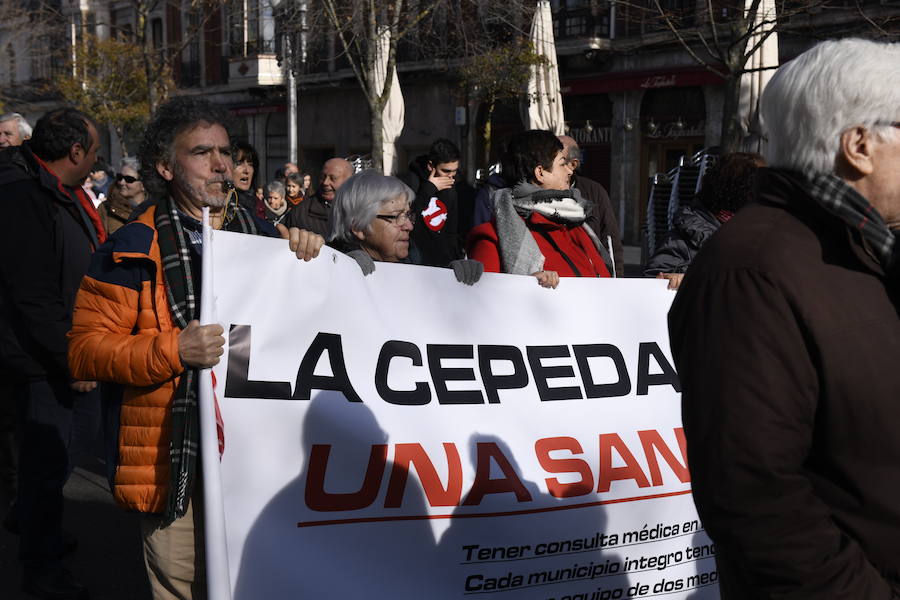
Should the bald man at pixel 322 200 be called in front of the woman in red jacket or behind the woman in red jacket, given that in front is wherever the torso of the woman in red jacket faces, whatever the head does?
behind

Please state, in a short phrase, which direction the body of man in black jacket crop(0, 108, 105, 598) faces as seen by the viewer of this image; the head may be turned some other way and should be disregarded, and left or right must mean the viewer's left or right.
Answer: facing to the right of the viewer

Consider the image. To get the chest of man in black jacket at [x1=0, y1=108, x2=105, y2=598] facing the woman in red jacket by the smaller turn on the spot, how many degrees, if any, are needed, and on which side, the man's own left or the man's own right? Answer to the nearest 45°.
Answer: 0° — they already face them

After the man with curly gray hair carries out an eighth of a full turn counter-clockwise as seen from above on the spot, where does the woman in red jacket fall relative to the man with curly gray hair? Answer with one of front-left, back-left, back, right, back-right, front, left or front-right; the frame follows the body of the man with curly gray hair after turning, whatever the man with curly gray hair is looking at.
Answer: front-left

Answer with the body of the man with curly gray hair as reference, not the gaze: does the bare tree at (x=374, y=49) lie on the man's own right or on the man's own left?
on the man's own left

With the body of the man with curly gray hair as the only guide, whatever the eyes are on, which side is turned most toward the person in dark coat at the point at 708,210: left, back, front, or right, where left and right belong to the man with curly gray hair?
left

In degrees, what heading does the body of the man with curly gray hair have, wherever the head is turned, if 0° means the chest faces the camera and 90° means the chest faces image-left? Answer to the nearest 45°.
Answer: approximately 315°
